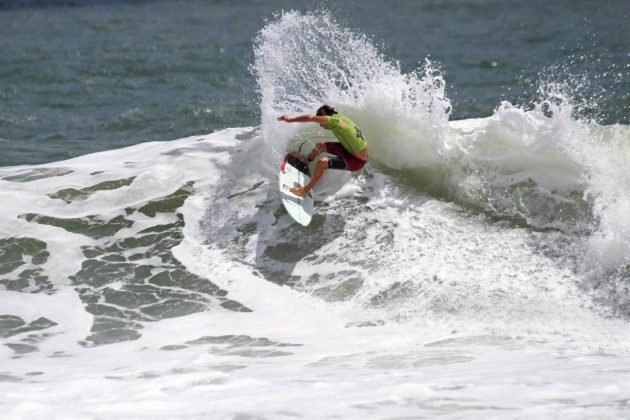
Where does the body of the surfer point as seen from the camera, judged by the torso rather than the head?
to the viewer's left
